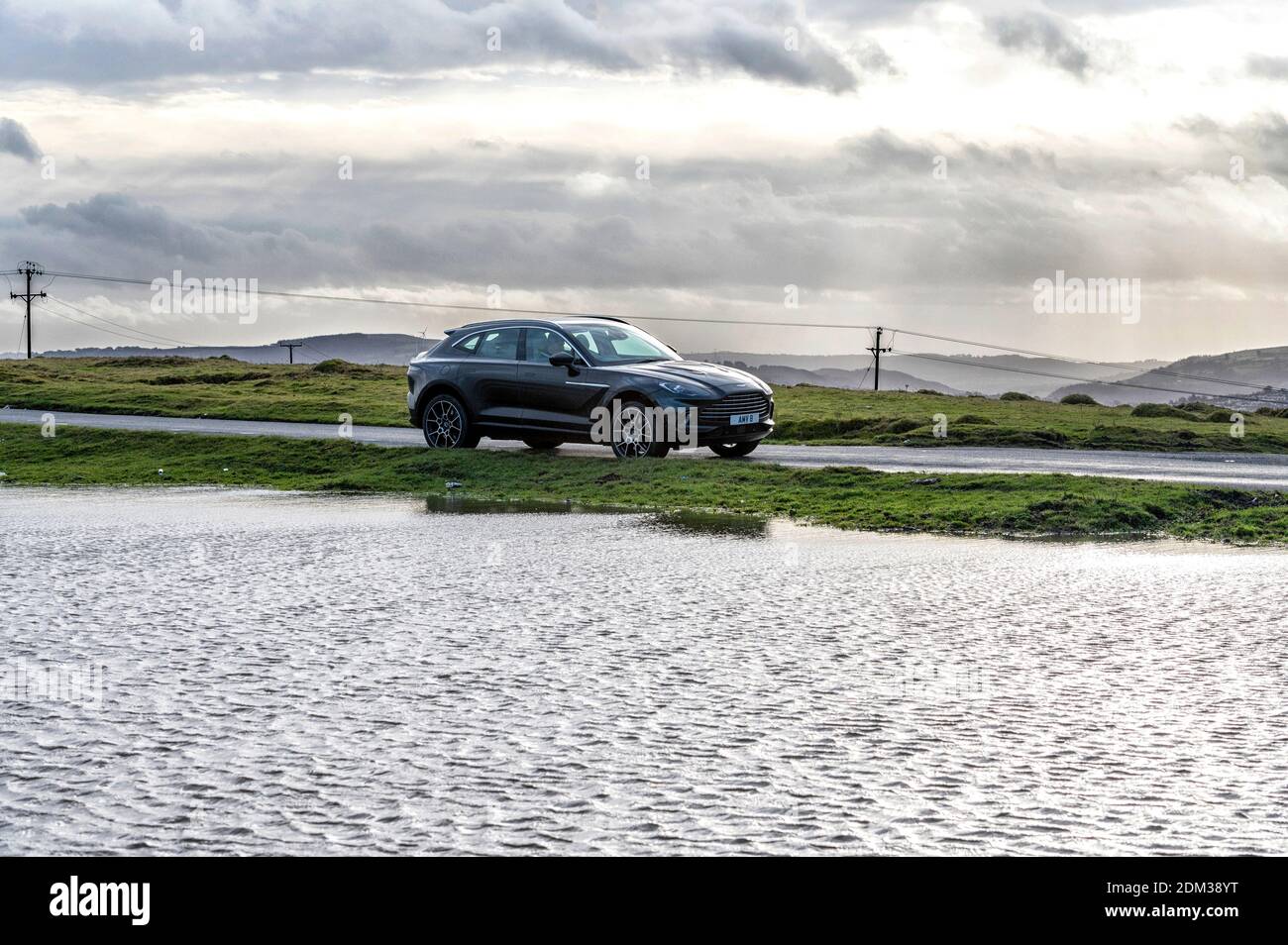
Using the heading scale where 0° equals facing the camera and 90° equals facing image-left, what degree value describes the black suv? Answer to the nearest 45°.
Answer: approximately 315°
